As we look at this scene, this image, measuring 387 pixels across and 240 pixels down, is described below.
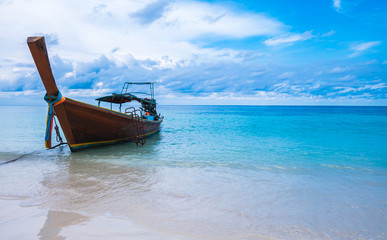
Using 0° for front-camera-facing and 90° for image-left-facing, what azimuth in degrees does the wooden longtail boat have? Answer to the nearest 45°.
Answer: approximately 45°
